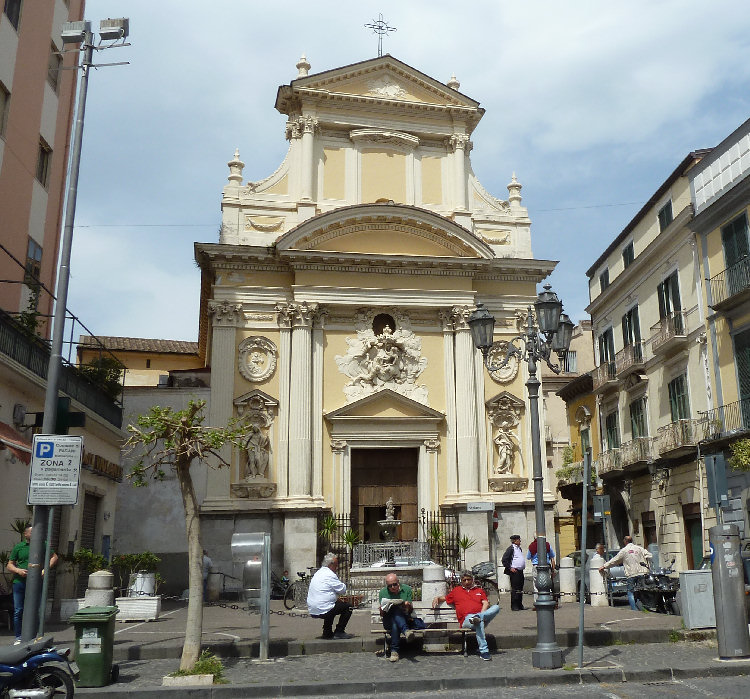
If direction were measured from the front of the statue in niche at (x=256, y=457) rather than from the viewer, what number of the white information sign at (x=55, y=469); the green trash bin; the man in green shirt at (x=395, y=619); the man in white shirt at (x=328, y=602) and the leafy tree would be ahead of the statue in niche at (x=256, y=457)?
5

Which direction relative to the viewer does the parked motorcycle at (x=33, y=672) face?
to the viewer's left

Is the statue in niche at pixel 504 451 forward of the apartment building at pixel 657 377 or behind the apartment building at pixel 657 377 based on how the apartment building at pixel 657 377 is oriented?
forward

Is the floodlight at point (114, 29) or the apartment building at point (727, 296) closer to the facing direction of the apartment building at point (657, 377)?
the floodlight

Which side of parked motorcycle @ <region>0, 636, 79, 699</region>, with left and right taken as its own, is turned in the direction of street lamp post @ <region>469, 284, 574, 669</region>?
back

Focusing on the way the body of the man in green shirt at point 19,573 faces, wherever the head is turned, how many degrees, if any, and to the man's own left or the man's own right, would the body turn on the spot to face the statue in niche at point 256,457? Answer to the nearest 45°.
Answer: approximately 135° to the man's own left

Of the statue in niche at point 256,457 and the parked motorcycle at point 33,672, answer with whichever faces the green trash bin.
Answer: the statue in niche

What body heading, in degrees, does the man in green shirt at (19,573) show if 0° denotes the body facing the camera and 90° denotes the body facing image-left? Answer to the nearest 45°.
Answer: approximately 0°

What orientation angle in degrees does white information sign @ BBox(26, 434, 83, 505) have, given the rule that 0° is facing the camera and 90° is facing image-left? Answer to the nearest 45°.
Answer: approximately 0°
